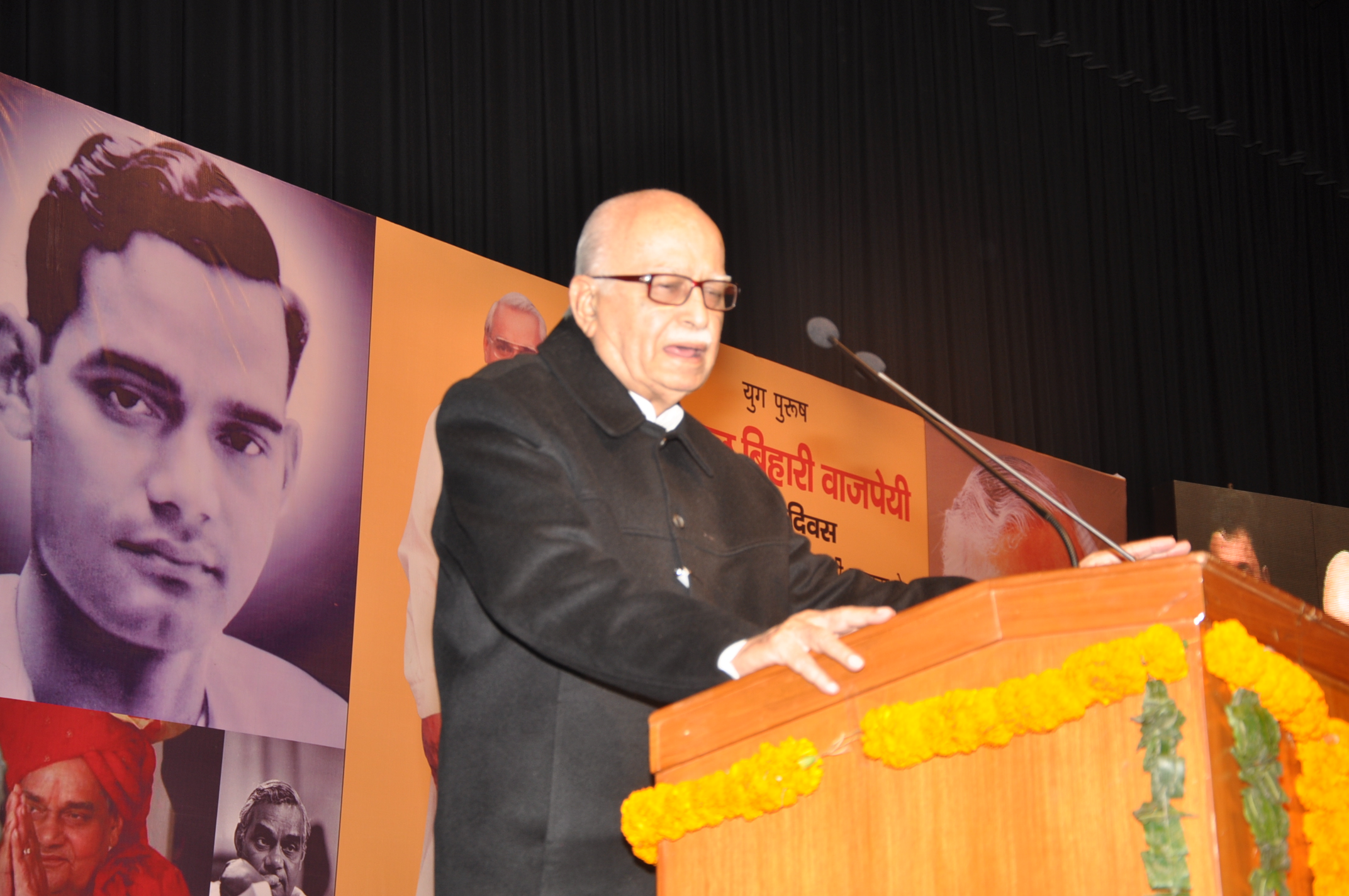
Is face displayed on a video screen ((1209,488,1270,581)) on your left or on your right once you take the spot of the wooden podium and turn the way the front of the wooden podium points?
on your left

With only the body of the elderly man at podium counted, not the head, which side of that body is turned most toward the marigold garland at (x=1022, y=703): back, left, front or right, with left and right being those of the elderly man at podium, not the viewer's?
front

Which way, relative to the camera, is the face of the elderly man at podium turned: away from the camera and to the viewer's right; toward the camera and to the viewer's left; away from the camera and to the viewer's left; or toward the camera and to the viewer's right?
toward the camera and to the viewer's right

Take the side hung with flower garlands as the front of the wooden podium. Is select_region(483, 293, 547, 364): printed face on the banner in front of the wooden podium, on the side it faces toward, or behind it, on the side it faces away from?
behind
